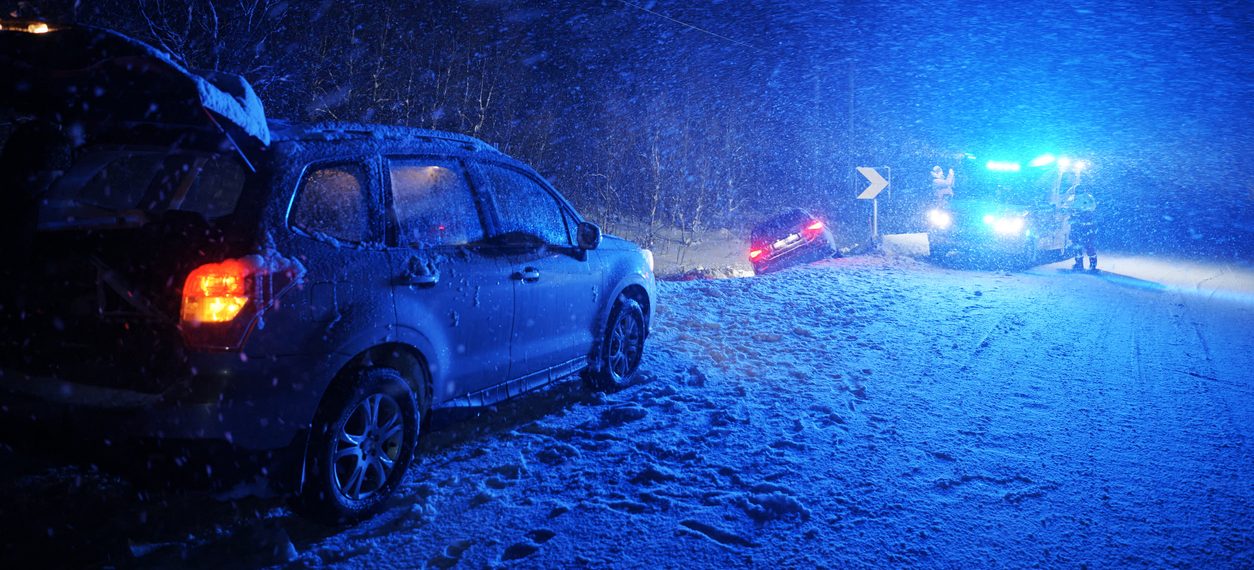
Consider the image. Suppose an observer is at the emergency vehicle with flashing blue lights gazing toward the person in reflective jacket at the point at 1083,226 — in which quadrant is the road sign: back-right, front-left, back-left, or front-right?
back-left

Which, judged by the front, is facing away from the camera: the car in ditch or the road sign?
the car in ditch

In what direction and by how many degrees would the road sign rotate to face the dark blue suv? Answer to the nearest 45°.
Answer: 0° — it already faces it

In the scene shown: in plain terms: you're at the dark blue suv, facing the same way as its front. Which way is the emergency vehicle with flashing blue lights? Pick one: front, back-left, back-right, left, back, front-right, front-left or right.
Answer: front

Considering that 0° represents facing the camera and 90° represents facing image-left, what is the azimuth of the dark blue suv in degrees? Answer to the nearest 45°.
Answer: approximately 225°

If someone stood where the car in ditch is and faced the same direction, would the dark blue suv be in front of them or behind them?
behind

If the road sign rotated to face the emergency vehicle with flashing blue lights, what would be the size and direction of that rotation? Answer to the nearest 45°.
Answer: approximately 90° to its left

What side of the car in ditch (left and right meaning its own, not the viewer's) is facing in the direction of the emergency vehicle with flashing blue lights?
right

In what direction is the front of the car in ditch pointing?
away from the camera

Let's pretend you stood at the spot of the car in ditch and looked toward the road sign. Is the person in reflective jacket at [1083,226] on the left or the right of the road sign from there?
right

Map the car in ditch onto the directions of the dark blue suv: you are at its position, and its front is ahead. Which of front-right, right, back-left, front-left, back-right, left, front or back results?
front

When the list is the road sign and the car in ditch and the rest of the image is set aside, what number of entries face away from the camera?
1

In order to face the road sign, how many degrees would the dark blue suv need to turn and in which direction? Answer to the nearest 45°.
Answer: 0° — it already faces it

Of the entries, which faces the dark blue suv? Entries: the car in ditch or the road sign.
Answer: the road sign

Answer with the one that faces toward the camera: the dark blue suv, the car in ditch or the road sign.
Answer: the road sign

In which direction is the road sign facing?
toward the camera

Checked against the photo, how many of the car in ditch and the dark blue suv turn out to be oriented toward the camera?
0

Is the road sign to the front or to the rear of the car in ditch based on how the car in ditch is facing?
to the front

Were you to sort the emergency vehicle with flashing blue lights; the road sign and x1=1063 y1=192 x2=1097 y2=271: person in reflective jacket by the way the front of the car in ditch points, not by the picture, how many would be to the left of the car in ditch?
0
